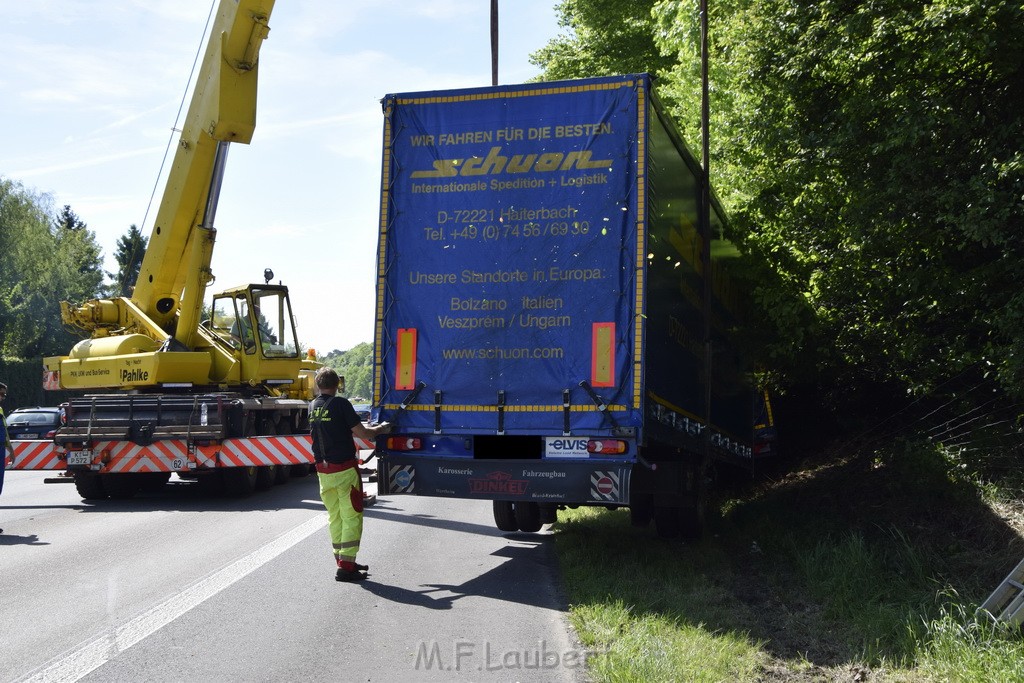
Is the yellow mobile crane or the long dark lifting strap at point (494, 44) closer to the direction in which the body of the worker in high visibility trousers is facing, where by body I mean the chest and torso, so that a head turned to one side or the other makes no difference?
the long dark lifting strap

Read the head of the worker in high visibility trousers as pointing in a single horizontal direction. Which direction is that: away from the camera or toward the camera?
away from the camera

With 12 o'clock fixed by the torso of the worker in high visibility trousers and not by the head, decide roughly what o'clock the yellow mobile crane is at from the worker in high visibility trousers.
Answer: The yellow mobile crane is roughly at 10 o'clock from the worker in high visibility trousers.

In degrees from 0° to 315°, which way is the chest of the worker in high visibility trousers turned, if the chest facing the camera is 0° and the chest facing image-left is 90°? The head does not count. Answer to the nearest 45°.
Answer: approximately 225°

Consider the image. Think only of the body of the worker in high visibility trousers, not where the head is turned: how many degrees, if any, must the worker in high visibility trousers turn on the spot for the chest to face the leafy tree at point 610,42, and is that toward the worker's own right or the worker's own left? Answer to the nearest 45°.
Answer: approximately 45° to the worker's own left

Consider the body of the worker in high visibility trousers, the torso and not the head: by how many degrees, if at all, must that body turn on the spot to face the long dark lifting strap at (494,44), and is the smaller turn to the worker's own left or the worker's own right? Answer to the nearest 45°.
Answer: approximately 45° to the worker's own left

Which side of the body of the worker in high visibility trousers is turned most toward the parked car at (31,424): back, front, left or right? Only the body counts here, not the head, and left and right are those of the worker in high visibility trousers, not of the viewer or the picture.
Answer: left

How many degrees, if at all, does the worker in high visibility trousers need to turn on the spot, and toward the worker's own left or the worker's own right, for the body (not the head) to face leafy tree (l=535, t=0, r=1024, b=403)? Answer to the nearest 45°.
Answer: approximately 45° to the worker's own right
